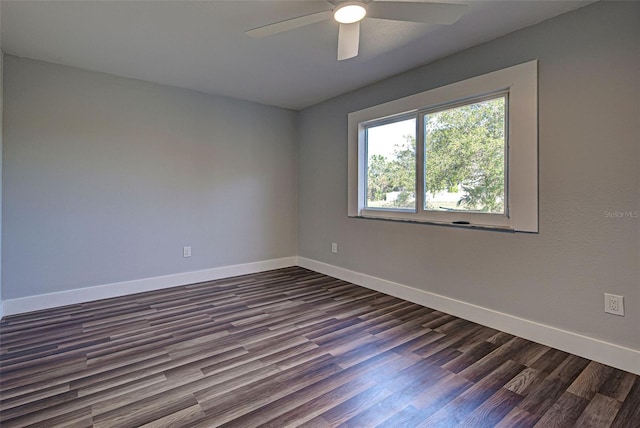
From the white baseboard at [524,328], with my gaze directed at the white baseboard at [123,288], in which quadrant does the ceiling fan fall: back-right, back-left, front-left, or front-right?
front-left

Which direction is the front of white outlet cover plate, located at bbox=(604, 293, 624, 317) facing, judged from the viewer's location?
facing the viewer and to the left of the viewer
